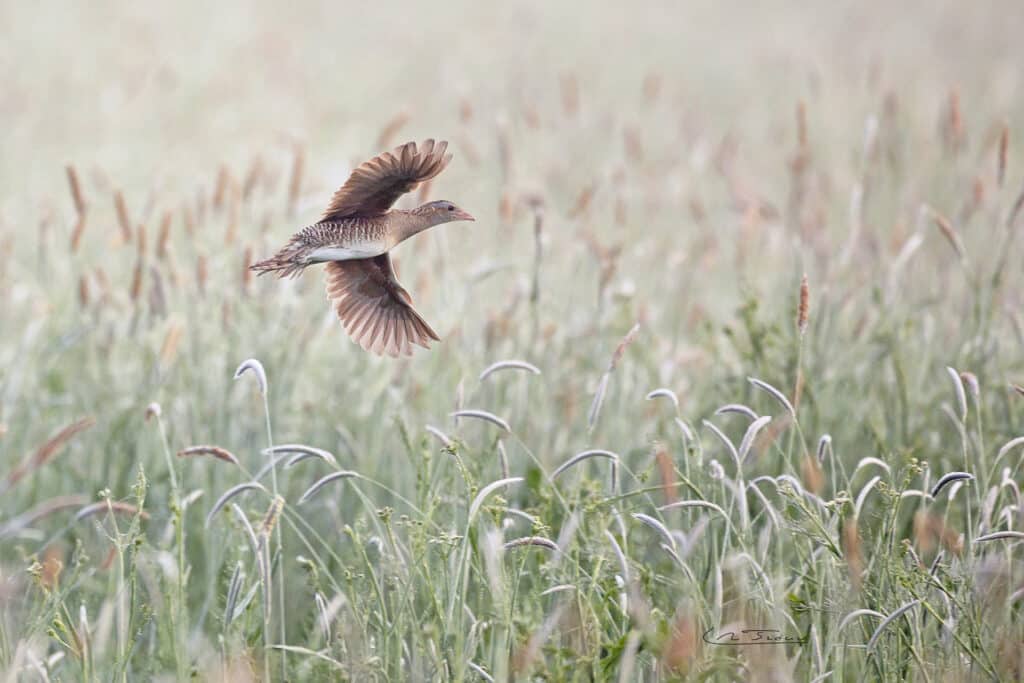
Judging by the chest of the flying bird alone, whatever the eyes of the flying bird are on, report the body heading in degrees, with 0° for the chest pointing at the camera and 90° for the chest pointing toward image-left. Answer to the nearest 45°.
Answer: approximately 270°

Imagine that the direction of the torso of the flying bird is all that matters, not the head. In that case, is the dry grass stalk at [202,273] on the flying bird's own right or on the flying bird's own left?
on the flying bird's own left

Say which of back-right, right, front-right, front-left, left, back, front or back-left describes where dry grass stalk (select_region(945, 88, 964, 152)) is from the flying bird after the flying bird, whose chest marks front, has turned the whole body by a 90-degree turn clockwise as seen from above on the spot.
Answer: back-left

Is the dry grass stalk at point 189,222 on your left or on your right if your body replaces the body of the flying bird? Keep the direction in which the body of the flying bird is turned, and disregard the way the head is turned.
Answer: on your left

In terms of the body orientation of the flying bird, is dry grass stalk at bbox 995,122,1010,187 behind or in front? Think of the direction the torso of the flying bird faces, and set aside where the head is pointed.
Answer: in front
